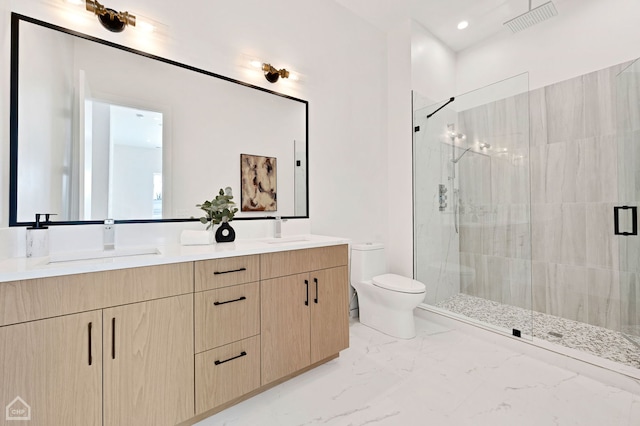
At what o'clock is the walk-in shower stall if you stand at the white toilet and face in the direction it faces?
The walk-in shower stall is roughly at 10 o'clock from the white toilet.

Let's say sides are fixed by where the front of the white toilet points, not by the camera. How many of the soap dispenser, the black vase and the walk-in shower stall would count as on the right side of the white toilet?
2

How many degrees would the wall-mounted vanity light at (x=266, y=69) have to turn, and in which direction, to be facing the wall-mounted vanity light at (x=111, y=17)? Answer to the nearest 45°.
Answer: approximately 90° to its right

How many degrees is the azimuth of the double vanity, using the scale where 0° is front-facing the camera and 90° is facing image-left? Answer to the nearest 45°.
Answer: approximately 315°
